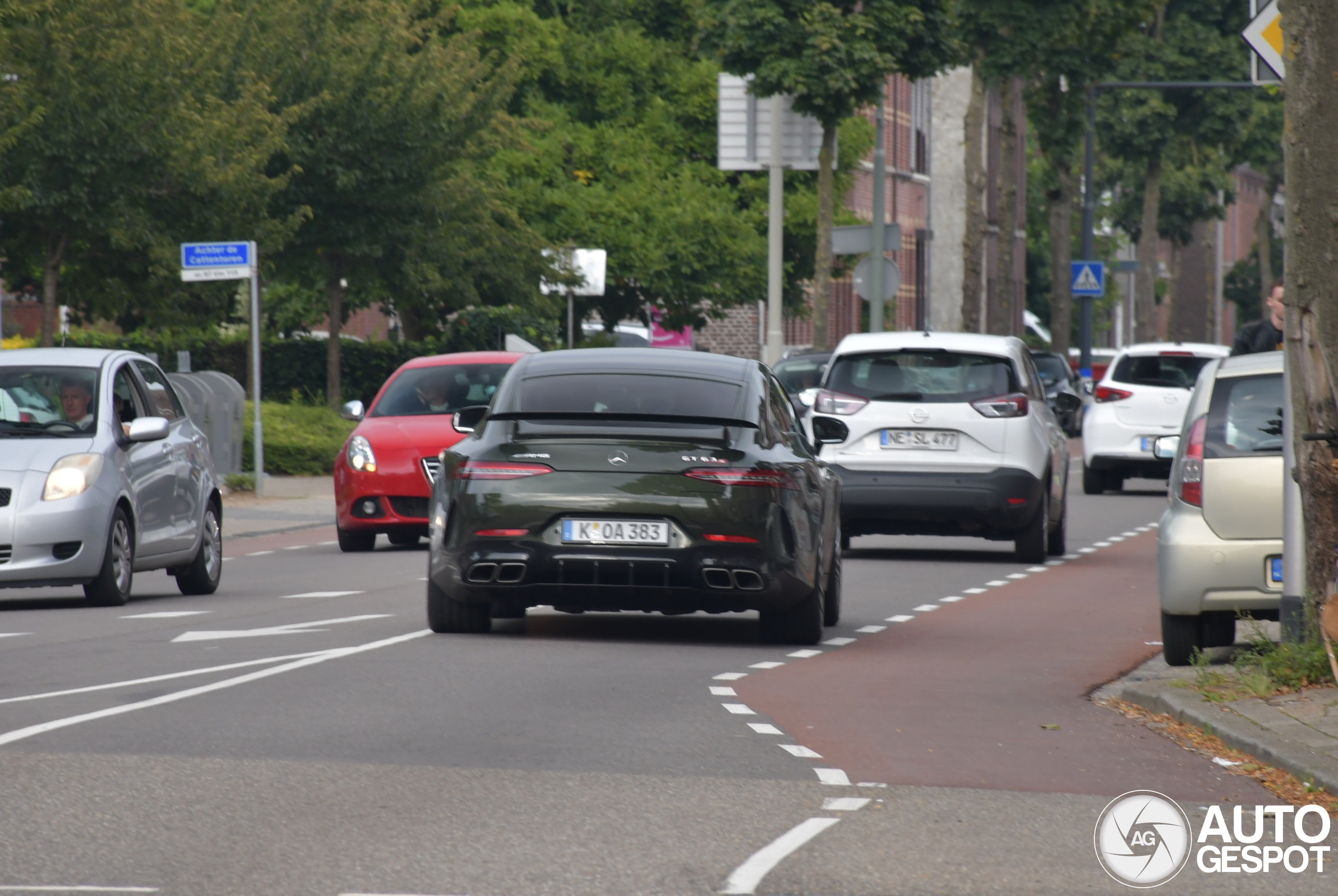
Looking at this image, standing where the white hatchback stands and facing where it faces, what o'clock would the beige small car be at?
The beige small car is roughly at 6 o'clock from the white hatchback.

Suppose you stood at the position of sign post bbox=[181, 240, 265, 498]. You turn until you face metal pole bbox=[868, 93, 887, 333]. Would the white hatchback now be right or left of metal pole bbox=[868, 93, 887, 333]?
right

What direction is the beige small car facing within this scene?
away from the camera

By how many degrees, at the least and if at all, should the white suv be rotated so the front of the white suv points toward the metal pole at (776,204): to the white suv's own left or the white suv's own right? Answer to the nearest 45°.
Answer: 0° — it already faces it

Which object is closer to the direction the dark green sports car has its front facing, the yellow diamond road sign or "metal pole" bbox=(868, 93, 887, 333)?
the metal pole

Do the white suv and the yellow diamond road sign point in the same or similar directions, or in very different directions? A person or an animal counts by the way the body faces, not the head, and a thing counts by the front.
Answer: very different directions

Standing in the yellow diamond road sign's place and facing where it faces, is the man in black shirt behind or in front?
behind

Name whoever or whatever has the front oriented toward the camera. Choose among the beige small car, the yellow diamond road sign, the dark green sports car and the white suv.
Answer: the yellow diamond road sign

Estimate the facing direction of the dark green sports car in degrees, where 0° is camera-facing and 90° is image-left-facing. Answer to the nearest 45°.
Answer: approximately 180°

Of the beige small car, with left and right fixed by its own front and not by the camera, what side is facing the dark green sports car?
left

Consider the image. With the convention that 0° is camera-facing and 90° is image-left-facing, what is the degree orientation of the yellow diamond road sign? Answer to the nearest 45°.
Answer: approximately 0°

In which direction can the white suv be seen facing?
away from the camera

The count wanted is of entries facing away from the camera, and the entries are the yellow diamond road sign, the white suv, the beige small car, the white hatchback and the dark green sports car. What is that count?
4

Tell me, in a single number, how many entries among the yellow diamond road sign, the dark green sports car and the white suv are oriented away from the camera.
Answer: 2
